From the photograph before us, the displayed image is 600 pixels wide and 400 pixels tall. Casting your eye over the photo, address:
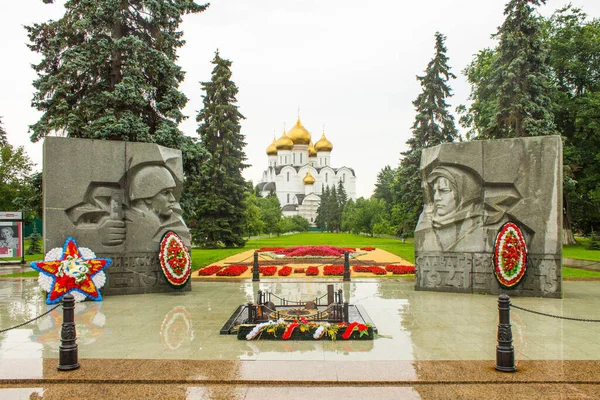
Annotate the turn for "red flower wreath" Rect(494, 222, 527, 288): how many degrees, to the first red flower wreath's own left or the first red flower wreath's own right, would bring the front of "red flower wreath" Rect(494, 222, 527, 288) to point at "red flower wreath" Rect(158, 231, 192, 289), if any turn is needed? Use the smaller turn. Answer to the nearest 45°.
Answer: approximately 90° to the first red flower wreath's own right

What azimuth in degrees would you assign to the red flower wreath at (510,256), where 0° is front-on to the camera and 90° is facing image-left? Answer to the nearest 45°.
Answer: approximately 0°

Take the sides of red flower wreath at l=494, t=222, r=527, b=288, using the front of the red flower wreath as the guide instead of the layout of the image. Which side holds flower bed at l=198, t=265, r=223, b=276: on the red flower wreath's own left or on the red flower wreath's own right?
on the red flower wreath's own right

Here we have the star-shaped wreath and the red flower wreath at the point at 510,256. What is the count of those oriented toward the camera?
2

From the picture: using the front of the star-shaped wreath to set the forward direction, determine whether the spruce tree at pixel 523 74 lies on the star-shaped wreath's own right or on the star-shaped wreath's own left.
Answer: on the star-shaped wreath's own left

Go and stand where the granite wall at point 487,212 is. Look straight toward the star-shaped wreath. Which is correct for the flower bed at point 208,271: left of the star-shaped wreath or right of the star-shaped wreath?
right

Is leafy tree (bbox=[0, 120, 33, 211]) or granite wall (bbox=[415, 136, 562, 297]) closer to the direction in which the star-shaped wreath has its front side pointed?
the granite wall

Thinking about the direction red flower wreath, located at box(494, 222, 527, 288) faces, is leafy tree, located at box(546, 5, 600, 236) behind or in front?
behind

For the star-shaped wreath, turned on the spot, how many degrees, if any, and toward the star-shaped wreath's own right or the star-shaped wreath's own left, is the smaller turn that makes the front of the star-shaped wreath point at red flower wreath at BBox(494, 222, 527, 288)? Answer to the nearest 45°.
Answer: approximately 90° to the star-shaped wreath's own left
